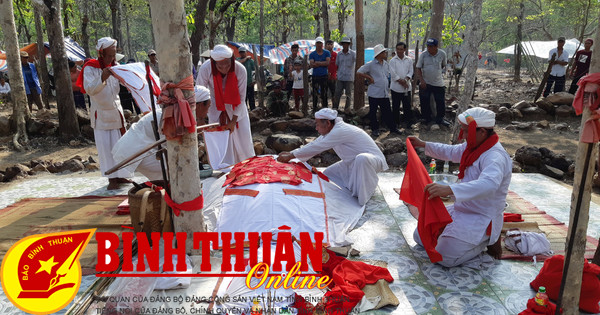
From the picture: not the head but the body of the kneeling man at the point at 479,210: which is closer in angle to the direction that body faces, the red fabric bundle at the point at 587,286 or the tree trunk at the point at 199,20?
the tree trunk

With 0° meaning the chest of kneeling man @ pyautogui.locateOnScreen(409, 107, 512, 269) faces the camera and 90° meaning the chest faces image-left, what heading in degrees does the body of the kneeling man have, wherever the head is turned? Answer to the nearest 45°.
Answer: approximately 90°

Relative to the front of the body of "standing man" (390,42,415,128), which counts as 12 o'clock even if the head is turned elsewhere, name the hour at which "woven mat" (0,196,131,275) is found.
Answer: The woven mat is roughly at 1 o'clock from the standing man.

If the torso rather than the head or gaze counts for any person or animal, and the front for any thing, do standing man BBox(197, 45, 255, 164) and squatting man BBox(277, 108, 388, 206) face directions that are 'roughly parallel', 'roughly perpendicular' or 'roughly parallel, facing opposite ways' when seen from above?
roughly perpendicular

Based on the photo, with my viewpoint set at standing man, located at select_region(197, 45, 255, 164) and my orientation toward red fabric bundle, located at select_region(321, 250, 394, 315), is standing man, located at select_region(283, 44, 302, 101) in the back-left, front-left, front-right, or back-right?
back-left

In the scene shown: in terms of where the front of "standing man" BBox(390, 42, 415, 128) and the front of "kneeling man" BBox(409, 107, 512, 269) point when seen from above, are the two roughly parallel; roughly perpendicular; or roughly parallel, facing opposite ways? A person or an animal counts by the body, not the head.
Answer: roughly perpendicular

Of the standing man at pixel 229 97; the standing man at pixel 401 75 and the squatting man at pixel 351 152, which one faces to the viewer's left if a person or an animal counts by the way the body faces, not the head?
the squatting man

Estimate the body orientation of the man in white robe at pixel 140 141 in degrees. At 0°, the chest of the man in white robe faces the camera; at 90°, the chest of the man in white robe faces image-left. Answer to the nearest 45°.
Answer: approximately 270°

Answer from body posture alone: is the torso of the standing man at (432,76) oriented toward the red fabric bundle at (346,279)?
yes

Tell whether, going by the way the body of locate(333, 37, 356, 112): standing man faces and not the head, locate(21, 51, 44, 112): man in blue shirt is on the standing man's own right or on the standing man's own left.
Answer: on the standing man's own right
